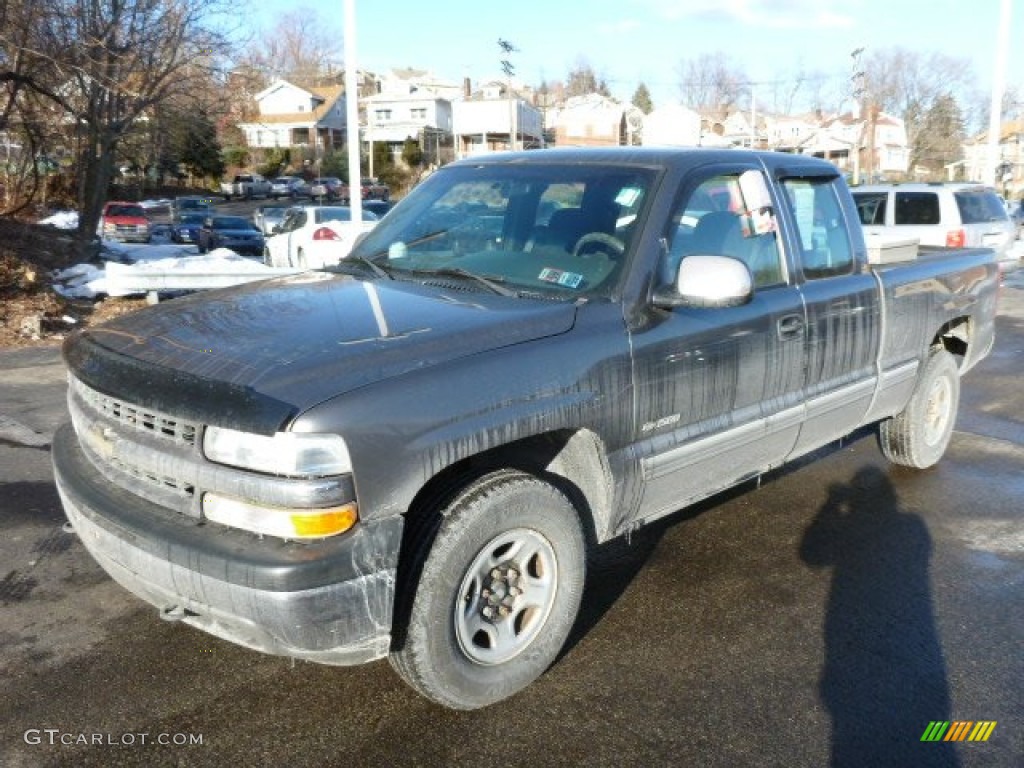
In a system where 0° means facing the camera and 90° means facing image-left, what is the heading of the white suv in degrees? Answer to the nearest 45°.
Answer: approximately 135°

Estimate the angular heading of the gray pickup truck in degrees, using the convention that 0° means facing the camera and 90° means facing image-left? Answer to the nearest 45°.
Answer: approximately 45°

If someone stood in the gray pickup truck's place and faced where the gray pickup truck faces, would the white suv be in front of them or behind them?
behind

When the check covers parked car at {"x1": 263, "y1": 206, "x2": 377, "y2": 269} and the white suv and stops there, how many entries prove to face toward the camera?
0

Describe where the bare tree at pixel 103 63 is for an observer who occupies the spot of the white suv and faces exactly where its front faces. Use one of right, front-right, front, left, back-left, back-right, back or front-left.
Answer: front-left

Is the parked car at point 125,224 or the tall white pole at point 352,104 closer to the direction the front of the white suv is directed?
the parked car

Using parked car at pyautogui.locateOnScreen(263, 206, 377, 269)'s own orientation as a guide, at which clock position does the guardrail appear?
The guardrail is roughly at 8 o'clock from the parked car.

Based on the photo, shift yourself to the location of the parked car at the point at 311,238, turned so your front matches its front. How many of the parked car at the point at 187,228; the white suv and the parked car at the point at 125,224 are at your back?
1

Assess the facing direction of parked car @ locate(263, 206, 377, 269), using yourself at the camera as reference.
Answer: facing away from the viewer and to the left of the viewer

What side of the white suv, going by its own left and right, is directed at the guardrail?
left
